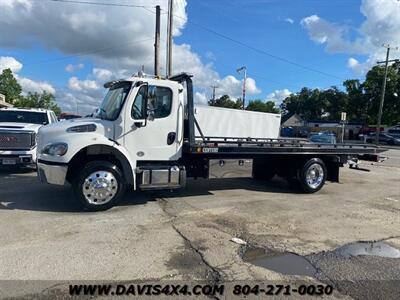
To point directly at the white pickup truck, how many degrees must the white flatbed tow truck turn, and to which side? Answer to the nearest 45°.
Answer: approximately 45° to its right

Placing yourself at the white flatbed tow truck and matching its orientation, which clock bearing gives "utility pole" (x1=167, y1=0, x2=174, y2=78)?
The utility pole is roughly at 3 o'clock from the white flatbed tow truck.

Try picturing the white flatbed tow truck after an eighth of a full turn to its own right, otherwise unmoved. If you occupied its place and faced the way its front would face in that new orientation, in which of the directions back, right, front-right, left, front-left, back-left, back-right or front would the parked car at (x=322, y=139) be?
right

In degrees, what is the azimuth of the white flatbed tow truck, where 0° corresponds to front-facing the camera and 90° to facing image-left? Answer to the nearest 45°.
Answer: approximately 90°

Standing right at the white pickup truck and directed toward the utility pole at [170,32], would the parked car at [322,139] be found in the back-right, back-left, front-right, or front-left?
front-right

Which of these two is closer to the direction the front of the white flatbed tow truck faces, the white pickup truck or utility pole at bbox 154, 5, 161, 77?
the white pickup truck

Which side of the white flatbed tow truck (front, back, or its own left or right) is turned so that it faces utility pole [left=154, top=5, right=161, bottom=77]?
right

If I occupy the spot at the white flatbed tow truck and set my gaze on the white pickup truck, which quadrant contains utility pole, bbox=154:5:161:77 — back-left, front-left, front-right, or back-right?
front-right
